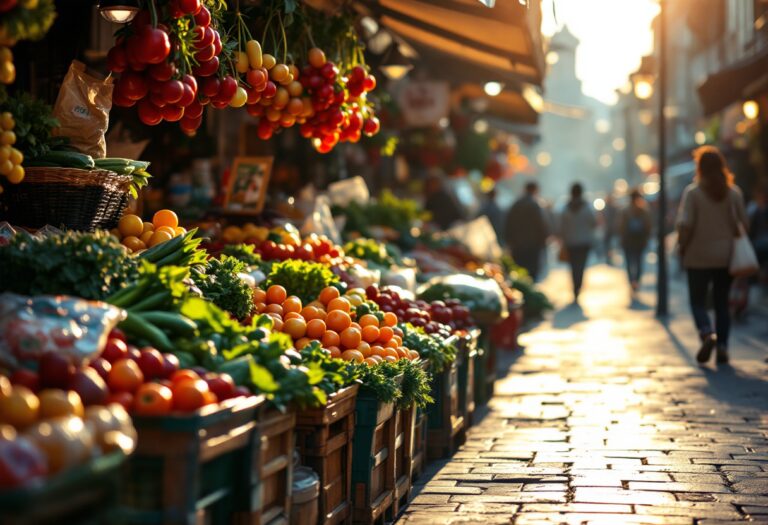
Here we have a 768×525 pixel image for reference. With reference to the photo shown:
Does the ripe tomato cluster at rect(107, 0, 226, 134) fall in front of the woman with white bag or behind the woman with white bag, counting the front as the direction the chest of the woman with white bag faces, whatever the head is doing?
behind

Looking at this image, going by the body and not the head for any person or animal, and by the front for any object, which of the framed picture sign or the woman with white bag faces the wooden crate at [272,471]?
the framed picture sign

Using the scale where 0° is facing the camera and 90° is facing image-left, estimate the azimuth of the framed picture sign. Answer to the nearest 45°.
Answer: approximately 0°

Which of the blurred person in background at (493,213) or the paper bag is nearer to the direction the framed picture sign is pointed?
the paper bag

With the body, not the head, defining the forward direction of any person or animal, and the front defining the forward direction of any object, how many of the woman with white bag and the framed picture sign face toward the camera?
1

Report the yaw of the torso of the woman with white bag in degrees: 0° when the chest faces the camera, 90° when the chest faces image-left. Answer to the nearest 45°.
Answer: approximately 180°

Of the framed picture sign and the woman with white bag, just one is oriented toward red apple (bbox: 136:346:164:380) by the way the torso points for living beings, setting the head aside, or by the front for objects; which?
the framed picture sign

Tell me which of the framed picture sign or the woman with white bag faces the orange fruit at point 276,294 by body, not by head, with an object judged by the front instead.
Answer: the framed picture sign
